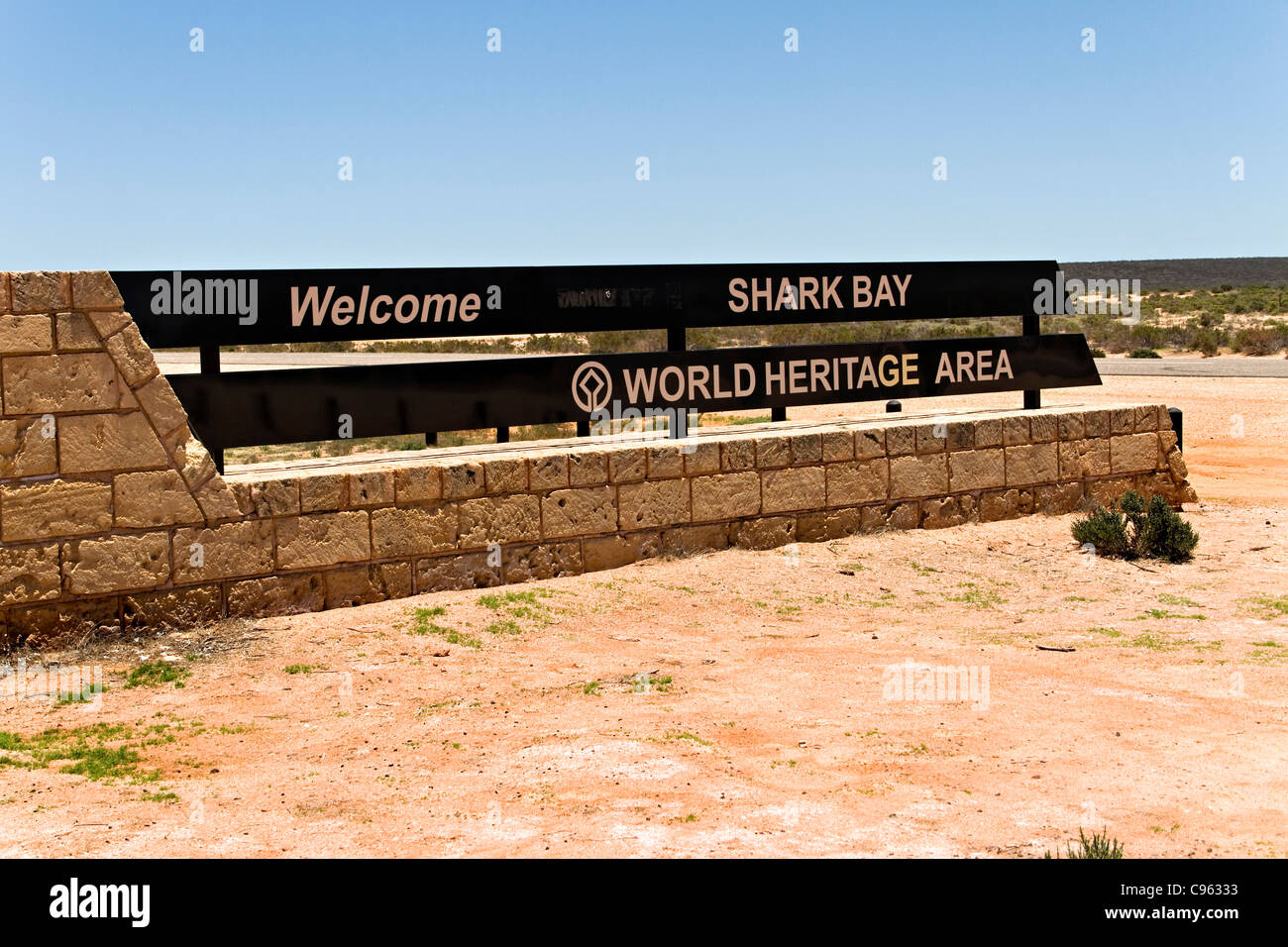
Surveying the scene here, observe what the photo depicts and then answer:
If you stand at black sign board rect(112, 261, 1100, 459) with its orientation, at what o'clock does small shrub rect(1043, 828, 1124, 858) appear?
The small shrub is roughly at 1 o'clock from the black sign board.

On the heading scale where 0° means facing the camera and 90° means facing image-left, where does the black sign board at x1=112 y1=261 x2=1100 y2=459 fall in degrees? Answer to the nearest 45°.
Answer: approximately 315°

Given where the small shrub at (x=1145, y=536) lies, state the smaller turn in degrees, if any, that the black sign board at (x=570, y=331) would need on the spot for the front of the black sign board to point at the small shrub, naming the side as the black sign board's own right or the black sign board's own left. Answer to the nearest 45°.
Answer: approximately 45° to the black sign board's own left

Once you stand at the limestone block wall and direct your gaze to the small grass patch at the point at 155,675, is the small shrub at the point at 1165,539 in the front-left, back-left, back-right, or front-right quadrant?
back-left

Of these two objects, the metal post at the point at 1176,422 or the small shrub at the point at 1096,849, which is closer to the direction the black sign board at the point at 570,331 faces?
the small shrub
